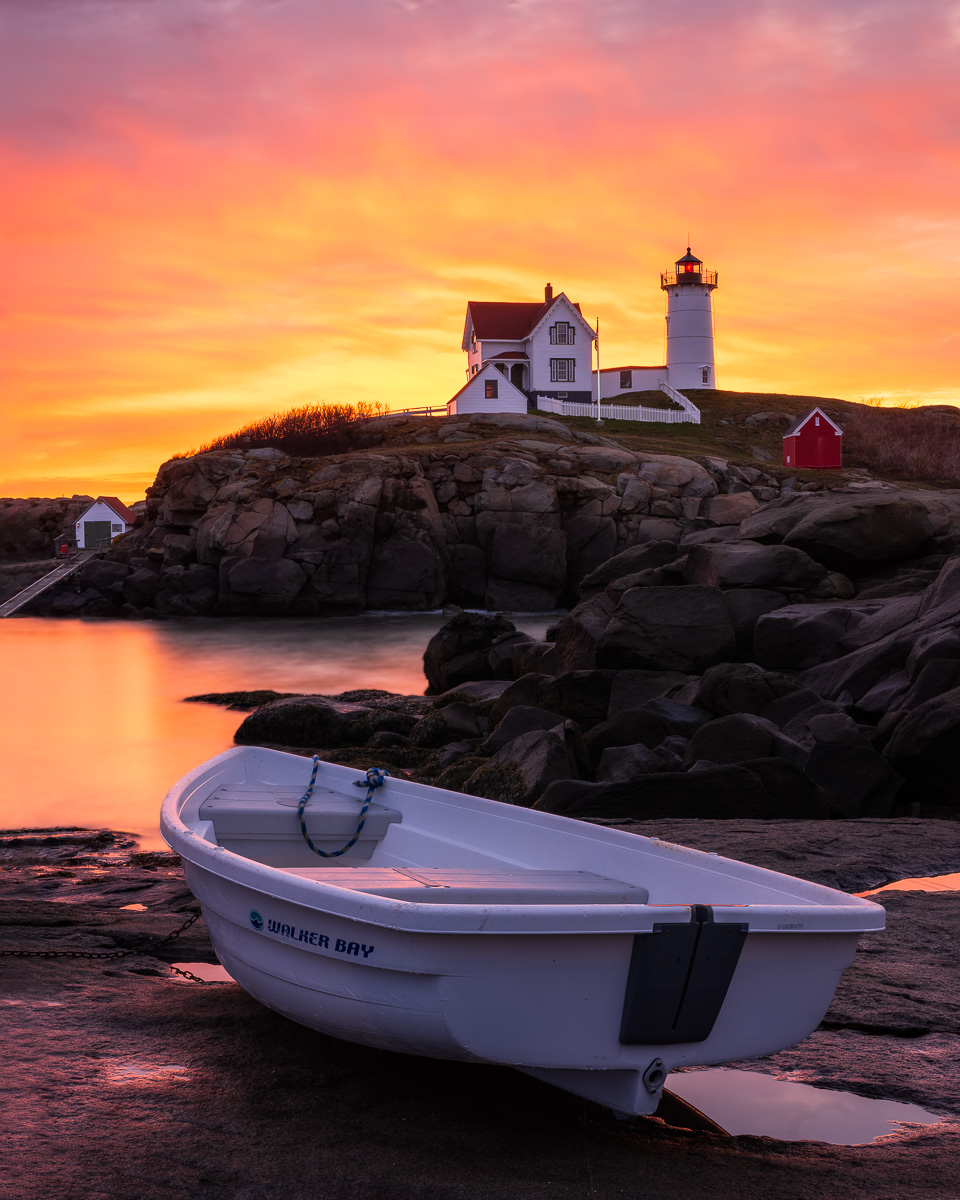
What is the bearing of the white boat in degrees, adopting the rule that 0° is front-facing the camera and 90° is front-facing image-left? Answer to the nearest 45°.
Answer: approximately 135°

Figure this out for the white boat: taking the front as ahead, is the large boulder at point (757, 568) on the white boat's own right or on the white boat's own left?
on the white boat's own right

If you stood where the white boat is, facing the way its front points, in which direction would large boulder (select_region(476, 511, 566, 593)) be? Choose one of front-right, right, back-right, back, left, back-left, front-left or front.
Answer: front-right

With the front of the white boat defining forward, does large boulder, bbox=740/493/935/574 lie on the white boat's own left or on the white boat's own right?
on the white boat's own right

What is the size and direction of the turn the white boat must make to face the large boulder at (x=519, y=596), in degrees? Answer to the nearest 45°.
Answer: approximately 45° to its right

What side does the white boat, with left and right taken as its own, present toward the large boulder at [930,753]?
right

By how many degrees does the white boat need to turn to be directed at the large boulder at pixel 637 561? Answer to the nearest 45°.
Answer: approximately 45° to its right

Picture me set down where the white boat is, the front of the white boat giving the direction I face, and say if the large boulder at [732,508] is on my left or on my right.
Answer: on my right

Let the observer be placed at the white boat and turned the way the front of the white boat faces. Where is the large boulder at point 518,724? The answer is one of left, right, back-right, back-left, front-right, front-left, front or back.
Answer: front-right

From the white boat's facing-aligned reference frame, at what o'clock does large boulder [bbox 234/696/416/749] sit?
The large boulder is roughly at 1 o'clock from the white boat.

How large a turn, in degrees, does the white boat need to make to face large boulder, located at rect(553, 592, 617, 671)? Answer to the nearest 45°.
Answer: approximately 45° to its right
